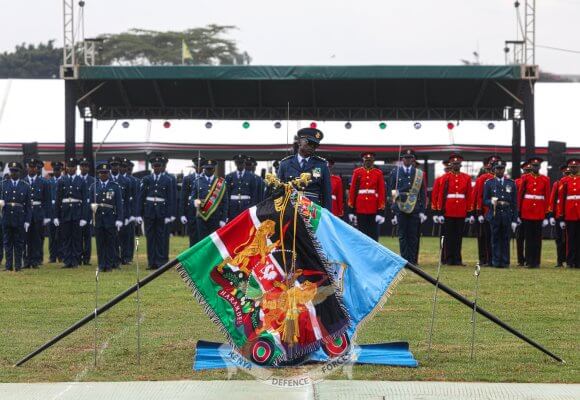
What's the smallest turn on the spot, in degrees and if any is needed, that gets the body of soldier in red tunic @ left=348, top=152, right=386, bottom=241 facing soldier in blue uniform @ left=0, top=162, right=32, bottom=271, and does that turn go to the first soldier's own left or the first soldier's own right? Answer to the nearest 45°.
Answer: approximately 90° to the first soldier's own right

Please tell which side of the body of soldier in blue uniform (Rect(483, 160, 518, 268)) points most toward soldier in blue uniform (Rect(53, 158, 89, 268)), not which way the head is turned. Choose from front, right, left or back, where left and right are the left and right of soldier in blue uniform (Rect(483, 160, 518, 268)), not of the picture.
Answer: right

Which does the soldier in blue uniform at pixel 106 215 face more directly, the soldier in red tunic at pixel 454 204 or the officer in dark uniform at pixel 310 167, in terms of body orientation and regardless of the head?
the officer in dark uniform

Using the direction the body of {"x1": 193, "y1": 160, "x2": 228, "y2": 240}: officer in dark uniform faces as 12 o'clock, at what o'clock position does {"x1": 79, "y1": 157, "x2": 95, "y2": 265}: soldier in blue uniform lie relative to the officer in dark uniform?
The soldier in blue uniform is roughly at 4 o'clock from the officer in dark uniform.

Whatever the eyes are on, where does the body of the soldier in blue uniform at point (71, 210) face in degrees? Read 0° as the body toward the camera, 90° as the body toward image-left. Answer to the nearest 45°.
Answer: approximately 0°

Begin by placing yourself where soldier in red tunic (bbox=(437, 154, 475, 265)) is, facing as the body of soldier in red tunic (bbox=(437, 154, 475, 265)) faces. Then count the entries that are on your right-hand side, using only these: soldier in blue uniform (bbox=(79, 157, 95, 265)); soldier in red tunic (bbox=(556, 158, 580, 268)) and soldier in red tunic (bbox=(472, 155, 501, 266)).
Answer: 1

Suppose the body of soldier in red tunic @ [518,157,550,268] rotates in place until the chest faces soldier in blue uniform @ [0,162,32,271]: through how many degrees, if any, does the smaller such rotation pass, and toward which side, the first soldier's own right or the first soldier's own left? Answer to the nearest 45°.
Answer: approximately 90° to the first soldier's own right

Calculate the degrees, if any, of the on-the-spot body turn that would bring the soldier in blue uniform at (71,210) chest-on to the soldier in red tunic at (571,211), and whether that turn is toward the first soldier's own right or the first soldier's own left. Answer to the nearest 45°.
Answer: approximately 90° to the first soldier's own left

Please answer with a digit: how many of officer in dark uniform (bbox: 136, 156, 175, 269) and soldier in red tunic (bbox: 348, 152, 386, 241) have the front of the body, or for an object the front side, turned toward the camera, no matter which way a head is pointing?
2

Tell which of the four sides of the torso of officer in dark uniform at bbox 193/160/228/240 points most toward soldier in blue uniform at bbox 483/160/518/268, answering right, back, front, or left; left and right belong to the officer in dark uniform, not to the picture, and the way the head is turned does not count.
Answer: left

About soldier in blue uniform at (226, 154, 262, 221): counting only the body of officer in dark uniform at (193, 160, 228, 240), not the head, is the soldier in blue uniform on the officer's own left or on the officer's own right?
on the officer's own left

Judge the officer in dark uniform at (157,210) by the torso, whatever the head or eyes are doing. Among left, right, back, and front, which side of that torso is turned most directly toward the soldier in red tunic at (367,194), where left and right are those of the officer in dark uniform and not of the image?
left
